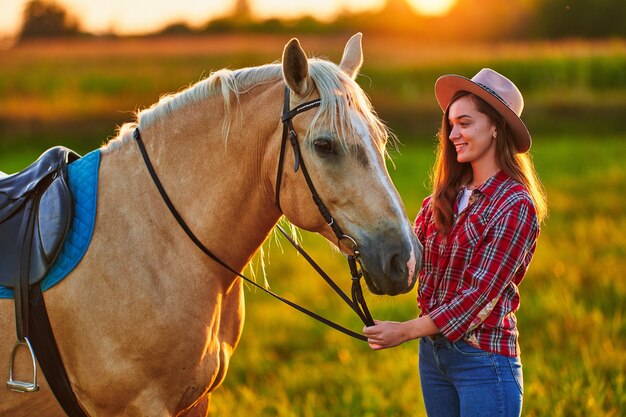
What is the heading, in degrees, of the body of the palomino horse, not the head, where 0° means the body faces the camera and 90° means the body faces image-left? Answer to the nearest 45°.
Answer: approximately 270°
